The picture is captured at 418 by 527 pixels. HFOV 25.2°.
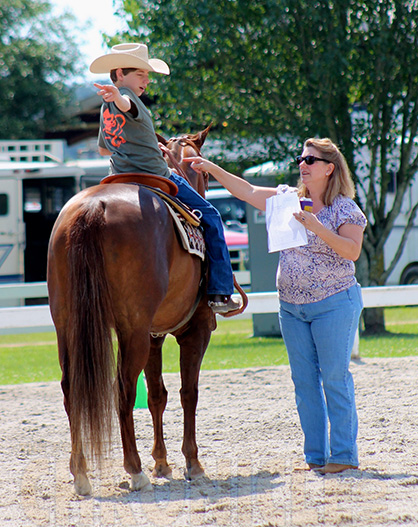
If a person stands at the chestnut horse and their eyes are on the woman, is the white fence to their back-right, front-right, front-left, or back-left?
front-left

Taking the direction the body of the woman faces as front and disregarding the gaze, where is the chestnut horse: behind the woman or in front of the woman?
in front

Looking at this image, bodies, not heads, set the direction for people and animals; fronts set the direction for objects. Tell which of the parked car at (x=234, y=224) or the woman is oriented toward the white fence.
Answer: the parked car

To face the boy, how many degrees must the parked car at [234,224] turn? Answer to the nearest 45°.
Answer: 0° — it already faces them

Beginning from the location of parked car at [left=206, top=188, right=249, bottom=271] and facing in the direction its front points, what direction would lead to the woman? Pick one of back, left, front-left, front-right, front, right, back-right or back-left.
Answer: front

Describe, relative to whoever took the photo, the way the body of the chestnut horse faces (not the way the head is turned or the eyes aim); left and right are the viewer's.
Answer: facing away from the viewer and to the right of the viewer

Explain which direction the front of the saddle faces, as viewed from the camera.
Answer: facing away from the viewer and to the right of the viewer

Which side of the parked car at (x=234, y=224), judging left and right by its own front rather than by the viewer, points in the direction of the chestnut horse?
front

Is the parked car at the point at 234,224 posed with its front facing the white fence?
yes

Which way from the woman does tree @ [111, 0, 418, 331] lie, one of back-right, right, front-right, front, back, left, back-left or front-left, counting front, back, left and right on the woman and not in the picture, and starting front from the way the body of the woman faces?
back-right

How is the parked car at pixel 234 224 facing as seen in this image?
toward the camera

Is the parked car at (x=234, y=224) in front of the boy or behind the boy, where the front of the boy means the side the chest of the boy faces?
in front

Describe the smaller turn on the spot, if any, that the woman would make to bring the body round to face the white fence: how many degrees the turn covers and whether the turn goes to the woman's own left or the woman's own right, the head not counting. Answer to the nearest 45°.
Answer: approximately 135° to the woman's own right
